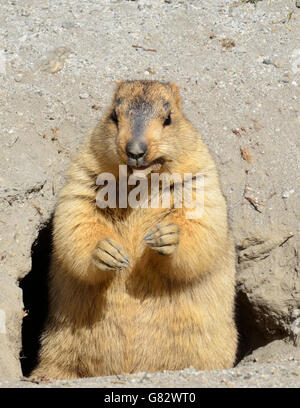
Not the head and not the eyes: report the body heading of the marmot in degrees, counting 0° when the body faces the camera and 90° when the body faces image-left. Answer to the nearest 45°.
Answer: approximately 0°
